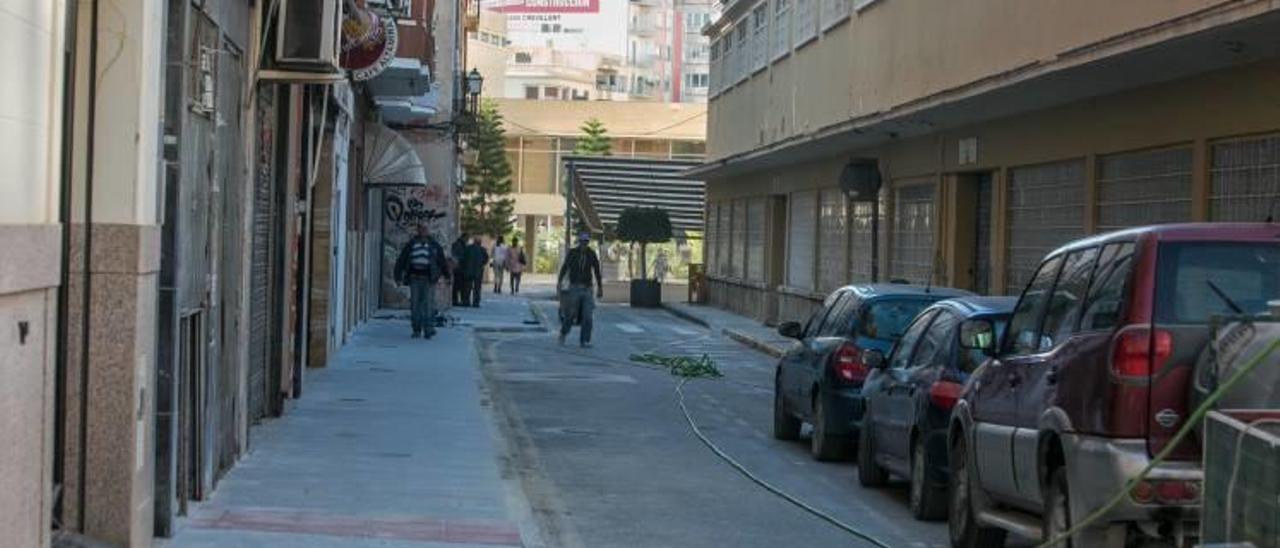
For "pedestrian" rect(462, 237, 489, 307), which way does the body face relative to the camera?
away from the camera

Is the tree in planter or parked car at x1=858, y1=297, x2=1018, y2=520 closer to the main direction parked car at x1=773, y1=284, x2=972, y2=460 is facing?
the tree in planter

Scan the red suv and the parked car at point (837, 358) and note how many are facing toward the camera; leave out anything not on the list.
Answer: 0

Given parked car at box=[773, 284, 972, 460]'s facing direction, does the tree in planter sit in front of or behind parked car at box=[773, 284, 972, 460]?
in front

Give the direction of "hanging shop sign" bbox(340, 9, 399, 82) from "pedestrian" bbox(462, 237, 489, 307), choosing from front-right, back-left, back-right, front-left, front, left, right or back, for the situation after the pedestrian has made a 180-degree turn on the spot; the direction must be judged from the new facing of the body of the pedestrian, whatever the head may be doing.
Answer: front

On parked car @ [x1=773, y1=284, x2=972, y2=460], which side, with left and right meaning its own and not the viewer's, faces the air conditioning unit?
left

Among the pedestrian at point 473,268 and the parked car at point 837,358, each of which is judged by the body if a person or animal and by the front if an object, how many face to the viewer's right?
0

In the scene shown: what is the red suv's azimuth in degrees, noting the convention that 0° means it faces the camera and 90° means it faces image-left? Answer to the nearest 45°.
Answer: approximately 135°

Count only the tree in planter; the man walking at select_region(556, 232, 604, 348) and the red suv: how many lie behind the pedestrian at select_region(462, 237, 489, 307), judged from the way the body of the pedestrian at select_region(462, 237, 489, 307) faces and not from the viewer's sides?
2

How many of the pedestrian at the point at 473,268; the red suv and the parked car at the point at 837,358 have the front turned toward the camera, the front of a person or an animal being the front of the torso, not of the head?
0

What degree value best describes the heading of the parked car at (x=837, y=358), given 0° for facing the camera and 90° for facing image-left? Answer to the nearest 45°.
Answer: approximately 135°
